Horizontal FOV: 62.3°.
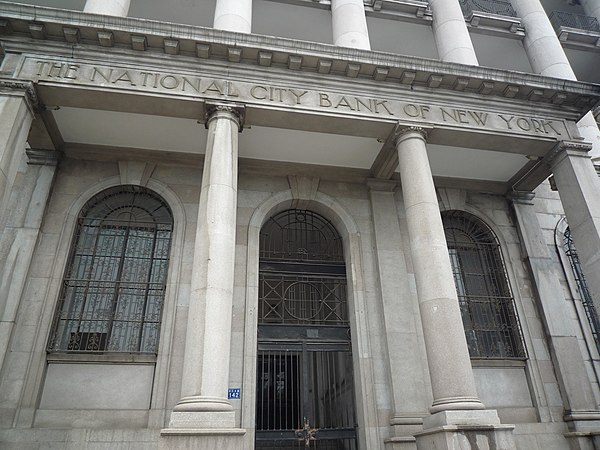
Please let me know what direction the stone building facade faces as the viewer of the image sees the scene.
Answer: facing the viewer
